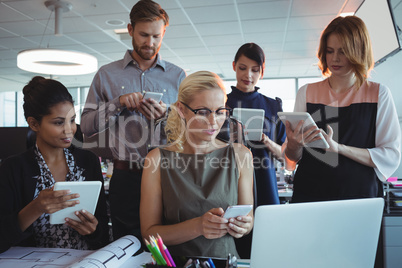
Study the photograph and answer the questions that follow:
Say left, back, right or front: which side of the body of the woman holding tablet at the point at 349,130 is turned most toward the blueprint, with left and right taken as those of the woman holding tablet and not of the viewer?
front

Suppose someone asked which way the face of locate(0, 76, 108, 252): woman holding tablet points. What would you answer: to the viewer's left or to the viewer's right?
to the viewer's right

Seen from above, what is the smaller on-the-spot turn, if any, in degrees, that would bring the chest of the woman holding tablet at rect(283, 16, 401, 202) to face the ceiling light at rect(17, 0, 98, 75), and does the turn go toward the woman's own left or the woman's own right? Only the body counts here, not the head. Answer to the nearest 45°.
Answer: approximately 90° to the woman's own right

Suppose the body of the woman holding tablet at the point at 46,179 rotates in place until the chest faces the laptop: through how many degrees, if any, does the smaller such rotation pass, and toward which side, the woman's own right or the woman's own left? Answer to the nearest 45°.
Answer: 0° — they already face it

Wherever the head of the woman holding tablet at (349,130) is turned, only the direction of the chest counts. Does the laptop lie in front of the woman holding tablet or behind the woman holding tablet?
in front

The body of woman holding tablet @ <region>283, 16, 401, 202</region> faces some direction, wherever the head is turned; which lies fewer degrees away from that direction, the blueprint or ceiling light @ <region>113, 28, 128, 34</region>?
the blueprint

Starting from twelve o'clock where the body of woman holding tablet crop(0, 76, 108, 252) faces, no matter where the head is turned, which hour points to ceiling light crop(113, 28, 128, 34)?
The ceiling light is roughly at 8 o'clock from the woman holding tablet.

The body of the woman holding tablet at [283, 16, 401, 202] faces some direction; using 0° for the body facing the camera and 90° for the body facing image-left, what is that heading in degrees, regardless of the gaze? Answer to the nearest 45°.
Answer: approximately 45°

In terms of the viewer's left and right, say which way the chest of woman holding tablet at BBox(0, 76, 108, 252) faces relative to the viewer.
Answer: facing the viewer and to the right of the viewer

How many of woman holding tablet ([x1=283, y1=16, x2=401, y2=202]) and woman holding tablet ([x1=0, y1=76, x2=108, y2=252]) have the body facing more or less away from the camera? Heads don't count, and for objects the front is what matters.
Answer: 0

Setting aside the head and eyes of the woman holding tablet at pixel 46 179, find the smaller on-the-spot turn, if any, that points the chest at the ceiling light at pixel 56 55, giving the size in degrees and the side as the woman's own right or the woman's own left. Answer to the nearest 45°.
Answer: approximately 135° to the woman's own left

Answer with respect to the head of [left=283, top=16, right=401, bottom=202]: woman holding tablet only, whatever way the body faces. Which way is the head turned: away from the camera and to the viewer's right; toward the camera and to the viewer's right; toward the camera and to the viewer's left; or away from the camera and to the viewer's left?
toward the camera and to the viewer's left

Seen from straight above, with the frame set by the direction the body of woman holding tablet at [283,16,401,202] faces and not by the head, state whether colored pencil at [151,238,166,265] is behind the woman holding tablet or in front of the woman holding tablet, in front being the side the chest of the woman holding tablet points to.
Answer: in front
